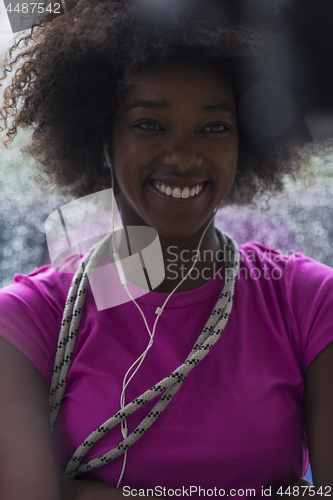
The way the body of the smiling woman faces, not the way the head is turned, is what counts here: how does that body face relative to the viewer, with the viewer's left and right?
facing the viewer

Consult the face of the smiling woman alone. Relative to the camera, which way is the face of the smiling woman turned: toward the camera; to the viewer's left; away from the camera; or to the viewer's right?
toward the camera
